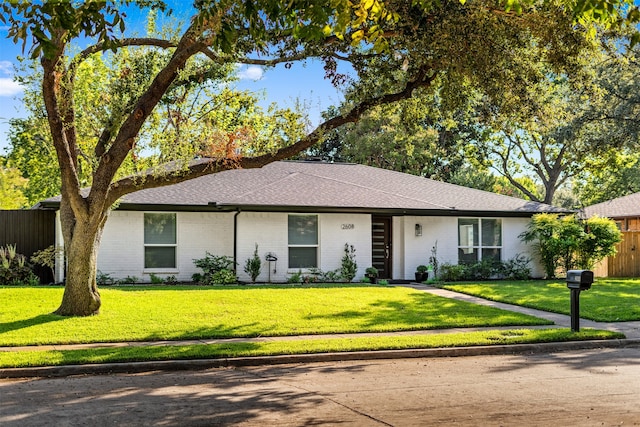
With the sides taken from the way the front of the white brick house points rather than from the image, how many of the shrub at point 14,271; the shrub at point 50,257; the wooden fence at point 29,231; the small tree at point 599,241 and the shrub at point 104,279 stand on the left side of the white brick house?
1

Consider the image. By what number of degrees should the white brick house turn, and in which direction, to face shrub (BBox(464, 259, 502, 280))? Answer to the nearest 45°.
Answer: approximately 90° to its left

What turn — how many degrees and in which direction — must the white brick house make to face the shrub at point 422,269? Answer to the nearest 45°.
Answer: approximately 90° to its left

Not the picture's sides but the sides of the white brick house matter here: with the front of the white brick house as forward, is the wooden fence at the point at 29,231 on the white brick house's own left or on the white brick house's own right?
on the white brick house's own right

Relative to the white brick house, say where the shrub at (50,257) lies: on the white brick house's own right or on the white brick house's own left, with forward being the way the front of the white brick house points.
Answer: on the white brick house's own right

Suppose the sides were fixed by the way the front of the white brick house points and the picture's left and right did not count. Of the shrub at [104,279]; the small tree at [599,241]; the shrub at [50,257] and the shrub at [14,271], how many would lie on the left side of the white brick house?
1

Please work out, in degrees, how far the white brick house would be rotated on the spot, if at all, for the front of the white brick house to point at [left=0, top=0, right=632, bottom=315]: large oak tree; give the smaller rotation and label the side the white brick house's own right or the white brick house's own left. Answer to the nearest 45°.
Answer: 0° — it already faces it

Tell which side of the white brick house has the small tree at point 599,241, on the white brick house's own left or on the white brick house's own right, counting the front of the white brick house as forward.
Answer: on the white brick house's own left

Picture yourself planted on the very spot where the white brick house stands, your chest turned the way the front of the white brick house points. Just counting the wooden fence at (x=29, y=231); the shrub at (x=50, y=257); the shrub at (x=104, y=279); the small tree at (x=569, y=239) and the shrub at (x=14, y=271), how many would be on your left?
1

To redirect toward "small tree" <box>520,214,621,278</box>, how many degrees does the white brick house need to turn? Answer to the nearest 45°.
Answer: approximately 90° to its left

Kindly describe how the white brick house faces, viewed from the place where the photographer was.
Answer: facing the viewer

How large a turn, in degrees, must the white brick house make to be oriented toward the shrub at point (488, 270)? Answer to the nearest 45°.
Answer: approximately 90° to its left
